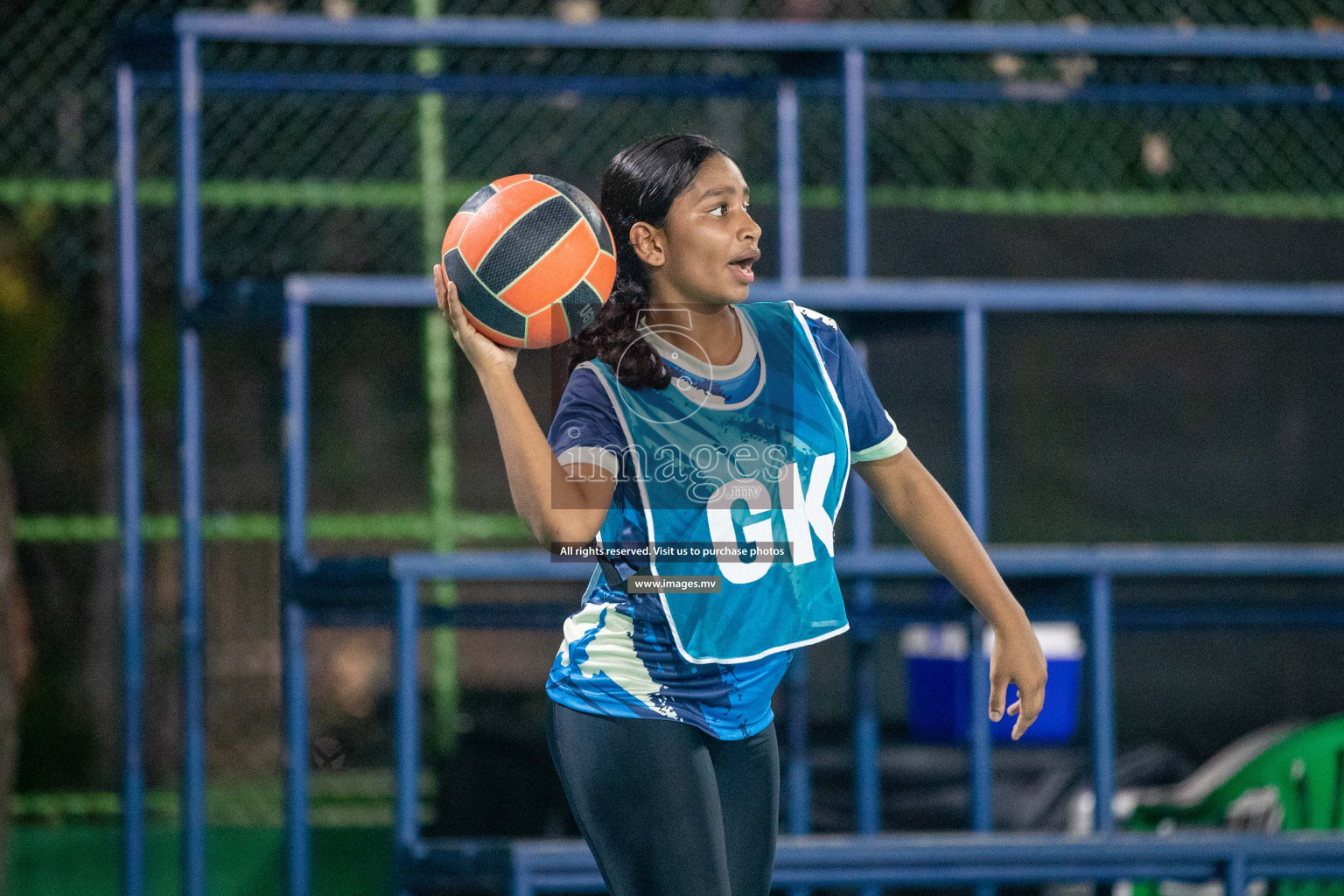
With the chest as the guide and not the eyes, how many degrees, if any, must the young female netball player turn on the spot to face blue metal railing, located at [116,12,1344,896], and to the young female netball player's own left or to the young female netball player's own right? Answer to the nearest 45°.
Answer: approximately 135° to the young female netball player's own left

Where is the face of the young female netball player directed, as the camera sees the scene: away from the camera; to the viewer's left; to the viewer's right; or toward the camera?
to the viewer's right

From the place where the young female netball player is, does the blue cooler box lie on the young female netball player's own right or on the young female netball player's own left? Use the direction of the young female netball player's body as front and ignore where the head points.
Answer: on the young female netball player's own left
